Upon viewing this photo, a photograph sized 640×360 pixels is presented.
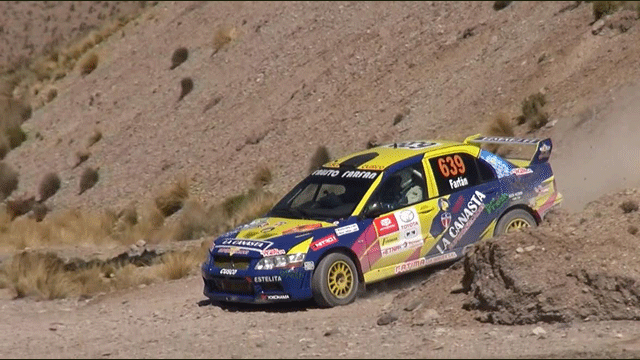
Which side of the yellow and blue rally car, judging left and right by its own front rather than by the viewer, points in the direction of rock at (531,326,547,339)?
left

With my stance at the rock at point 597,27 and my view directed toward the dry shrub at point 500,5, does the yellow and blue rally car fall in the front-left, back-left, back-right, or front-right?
back-left

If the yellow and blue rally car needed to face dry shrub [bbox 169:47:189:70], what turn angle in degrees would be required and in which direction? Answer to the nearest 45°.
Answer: approximately 135° to its right

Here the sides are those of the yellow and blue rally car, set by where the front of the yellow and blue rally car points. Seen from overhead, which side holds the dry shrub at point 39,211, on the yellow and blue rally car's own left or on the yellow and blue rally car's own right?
on the yellow and blue rally car's own right

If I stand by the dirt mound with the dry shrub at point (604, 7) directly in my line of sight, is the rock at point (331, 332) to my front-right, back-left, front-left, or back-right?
back-left

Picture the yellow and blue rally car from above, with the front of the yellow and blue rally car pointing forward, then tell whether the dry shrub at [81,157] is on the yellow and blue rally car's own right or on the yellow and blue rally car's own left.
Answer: on the yellow and blue rally car's own right

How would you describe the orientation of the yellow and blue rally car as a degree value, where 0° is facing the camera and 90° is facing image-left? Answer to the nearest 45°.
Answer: approximately 45°

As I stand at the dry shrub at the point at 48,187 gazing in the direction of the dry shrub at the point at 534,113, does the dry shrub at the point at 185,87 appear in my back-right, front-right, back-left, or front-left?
front-left

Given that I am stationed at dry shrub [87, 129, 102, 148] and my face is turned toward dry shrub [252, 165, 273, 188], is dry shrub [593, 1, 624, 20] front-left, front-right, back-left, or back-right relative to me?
front-left

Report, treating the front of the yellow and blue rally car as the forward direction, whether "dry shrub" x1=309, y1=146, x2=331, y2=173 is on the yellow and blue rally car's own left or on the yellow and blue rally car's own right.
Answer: on the yellow and blue rally car's own right

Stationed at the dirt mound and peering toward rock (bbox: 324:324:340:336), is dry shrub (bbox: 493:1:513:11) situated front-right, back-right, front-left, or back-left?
back-right

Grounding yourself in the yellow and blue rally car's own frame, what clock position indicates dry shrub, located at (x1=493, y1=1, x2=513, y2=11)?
The dry shrub is roughly at 5 o'clock from the yellow and blue rally car.
